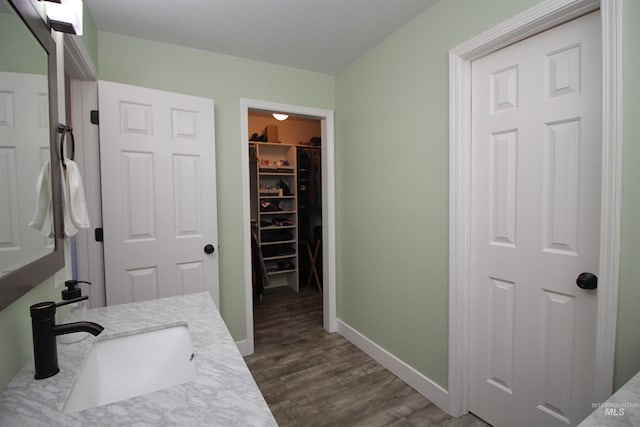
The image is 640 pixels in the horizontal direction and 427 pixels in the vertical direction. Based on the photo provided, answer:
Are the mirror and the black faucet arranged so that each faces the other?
no

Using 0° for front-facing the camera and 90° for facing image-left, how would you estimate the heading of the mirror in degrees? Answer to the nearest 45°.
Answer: approximately 270°

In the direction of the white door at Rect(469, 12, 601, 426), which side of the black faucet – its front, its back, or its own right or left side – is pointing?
front

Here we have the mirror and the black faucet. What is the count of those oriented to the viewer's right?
2

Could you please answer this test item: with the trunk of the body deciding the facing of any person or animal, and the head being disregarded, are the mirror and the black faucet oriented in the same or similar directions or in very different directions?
same or similar directions

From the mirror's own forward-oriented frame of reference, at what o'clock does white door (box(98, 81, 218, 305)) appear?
The white door is roughly at 10 o'clock from the mirror.

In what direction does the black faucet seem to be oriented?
to the viewer's right

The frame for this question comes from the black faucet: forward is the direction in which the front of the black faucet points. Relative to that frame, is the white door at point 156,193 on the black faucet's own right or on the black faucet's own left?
on the black faucet's own left
